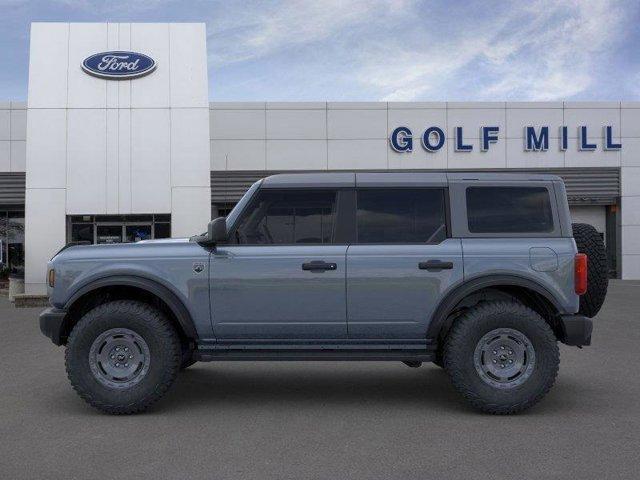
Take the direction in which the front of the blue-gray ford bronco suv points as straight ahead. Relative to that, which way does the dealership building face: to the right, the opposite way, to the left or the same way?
to the left

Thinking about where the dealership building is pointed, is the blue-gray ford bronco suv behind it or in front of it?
in front

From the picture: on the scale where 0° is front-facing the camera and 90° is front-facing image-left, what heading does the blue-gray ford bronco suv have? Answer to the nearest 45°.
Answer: approximately 90°

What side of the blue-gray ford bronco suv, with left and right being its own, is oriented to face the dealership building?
right

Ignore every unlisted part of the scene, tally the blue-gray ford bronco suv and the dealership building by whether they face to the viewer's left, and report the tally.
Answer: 1

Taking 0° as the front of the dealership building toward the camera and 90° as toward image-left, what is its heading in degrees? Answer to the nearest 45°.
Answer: approximately 0°
